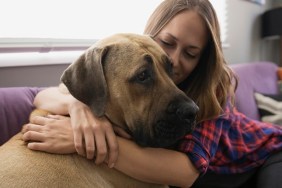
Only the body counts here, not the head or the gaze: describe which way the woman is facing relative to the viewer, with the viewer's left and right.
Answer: facing the viewer and to the left of the viewer

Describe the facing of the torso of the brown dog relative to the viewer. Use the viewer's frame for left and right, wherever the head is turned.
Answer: facing the viewer and to the right of the viewer

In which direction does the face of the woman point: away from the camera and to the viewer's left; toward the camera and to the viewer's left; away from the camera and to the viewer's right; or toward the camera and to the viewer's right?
toward the camera and to the viewer's left

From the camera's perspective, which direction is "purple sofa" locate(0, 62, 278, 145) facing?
toward the camera
